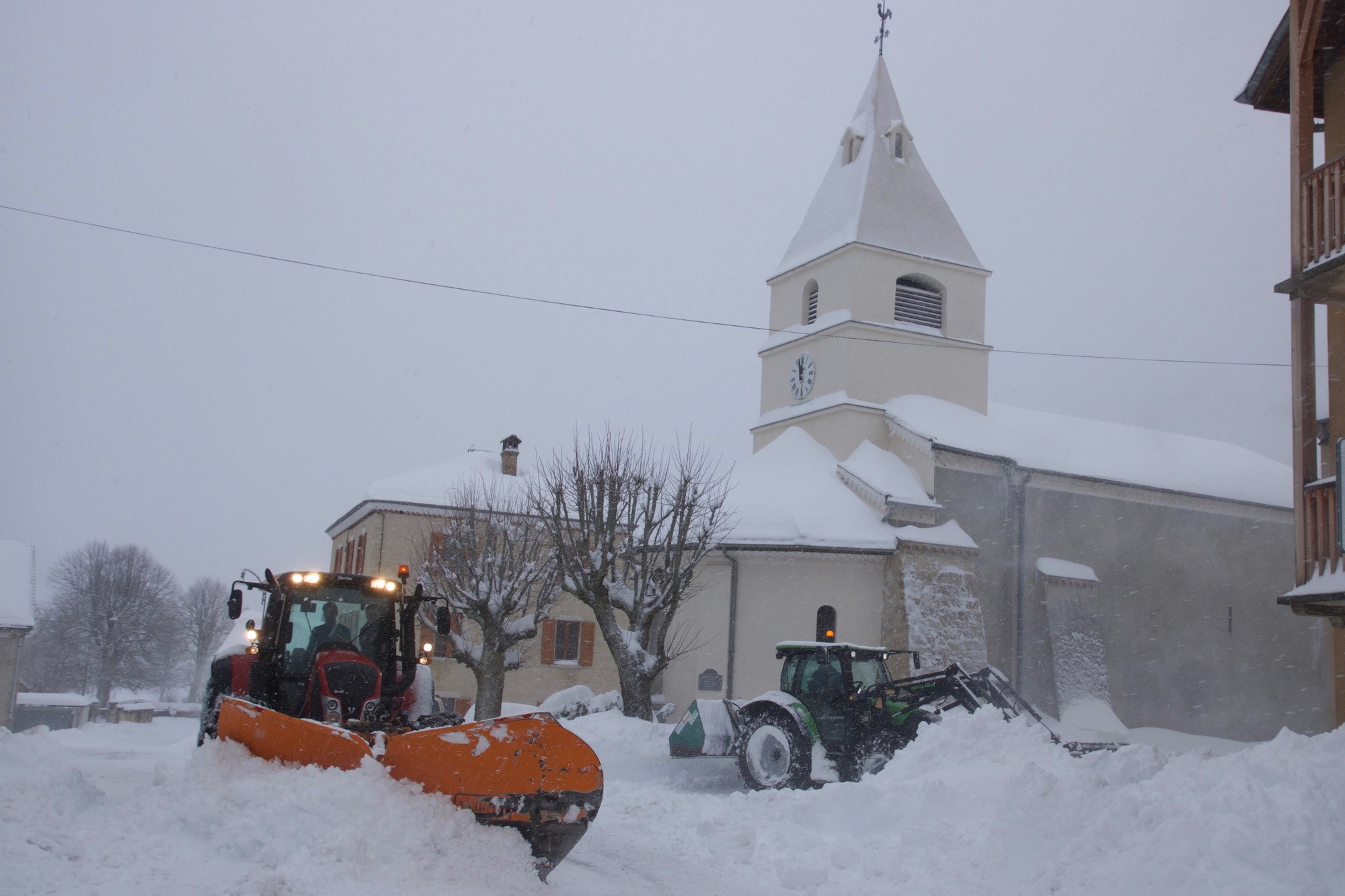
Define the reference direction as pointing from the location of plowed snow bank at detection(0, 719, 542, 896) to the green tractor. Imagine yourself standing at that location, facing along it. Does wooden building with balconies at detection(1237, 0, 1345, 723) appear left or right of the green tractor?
right

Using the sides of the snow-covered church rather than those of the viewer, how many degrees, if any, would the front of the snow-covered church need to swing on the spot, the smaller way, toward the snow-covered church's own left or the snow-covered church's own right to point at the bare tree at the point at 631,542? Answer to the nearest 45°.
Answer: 0° — it already faces it

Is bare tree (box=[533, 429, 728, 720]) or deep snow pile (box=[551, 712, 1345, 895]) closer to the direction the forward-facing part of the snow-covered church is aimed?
the bare tree

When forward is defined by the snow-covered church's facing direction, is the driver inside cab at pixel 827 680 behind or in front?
in front

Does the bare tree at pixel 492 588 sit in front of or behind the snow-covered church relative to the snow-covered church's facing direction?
in front

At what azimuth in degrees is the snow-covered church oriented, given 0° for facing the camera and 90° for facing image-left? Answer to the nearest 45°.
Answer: approximately 45°

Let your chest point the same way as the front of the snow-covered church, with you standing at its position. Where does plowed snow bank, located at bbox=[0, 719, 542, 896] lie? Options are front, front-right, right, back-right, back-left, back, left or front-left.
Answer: front-left
